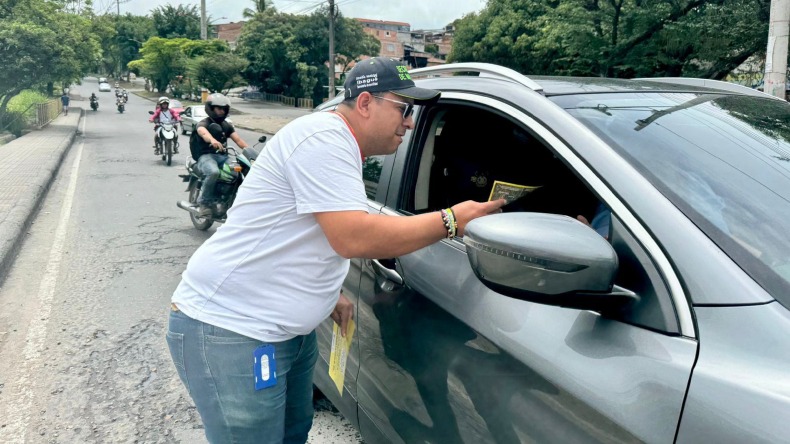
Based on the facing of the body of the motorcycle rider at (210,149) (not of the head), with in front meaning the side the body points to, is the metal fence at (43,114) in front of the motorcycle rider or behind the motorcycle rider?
behind

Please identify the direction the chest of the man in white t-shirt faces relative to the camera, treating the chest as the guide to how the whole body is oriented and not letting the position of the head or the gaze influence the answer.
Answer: to the viewer's right

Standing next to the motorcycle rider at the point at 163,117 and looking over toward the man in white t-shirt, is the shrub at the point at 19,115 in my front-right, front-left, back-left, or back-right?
back-right

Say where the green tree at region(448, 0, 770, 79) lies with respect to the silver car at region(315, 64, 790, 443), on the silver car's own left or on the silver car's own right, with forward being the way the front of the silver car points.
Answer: on the silver car's own left

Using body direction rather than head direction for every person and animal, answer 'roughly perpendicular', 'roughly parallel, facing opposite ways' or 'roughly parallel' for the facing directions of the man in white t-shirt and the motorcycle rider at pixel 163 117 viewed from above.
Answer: roughly perpendicular

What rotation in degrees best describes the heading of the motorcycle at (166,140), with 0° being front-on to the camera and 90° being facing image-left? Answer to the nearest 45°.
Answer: approximately 0°

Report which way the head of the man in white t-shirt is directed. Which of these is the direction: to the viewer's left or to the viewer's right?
to the viewer's right

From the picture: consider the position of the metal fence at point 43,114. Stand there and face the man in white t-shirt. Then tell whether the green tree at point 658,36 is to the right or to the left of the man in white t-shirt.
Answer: left

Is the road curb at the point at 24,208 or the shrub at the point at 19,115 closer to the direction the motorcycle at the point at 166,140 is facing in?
the road curb

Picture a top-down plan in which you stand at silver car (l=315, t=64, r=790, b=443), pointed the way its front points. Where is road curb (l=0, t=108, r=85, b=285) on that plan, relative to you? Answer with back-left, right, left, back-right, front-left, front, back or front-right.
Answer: back
